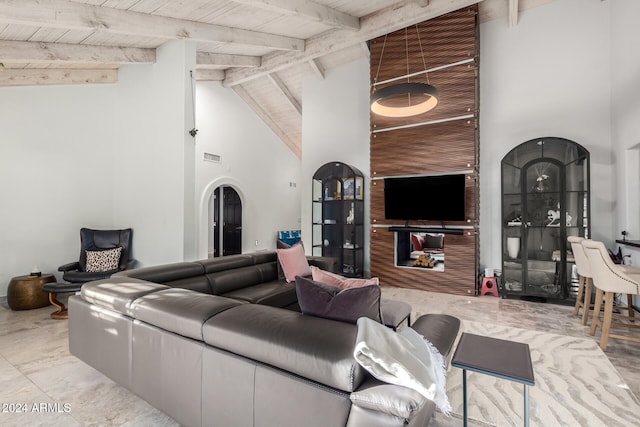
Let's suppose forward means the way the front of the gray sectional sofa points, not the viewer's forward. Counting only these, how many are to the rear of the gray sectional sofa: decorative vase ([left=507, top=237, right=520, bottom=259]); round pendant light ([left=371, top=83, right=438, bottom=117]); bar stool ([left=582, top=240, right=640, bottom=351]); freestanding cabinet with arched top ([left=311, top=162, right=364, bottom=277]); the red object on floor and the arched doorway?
0

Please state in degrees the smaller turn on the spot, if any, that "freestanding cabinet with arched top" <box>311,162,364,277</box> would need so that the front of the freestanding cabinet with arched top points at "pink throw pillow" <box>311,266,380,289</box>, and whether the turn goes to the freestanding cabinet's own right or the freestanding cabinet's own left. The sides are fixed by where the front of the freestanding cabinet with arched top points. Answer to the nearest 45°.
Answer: approximately 45° to the freestanding cabinet's own left

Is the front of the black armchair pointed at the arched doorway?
no

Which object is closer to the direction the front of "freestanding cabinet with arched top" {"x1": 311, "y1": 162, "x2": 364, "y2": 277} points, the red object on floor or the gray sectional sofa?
the gray sectional sofa

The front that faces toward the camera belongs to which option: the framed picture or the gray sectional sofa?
the framed picture

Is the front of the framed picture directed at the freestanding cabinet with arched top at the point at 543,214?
no

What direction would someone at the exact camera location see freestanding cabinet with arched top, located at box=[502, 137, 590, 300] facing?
facing the viewer

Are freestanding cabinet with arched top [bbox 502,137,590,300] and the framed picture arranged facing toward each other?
no

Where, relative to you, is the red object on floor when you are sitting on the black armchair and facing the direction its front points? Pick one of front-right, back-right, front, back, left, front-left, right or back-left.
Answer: left

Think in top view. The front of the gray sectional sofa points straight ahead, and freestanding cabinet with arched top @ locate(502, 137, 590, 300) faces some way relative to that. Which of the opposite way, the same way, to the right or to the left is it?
the opposite way

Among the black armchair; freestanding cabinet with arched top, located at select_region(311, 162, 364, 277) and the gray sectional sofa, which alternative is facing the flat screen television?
the gray sectional sofa

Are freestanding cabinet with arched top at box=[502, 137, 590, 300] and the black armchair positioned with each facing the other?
no

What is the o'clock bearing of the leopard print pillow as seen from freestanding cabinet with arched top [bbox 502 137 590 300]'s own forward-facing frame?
The leopard print pillow is roughly at 2 o'clock from the freestanding cabinet with arched top.

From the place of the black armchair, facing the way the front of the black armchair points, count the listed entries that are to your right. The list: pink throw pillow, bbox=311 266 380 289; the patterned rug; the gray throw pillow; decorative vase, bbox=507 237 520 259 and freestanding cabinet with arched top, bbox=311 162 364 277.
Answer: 0

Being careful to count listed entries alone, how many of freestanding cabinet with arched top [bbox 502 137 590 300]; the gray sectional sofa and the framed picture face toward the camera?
2

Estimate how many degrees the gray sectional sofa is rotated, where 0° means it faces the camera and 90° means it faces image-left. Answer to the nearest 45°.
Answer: approximately 225°

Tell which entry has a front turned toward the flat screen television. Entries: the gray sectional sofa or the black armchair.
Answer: the gray sectional sofa

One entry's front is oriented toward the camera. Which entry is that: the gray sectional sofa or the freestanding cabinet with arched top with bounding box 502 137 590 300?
the freestanding cabinet with arched top

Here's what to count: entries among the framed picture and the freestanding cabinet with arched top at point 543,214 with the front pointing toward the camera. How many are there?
2

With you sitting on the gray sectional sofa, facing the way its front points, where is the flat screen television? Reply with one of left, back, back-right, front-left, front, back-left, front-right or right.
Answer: front

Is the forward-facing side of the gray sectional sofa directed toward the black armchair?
no

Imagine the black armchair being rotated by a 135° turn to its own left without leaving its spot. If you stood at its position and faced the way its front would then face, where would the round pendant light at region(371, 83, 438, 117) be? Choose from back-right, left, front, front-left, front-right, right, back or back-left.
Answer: front-right

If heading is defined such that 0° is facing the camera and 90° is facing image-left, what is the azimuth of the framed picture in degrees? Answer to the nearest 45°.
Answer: approximately 0°
